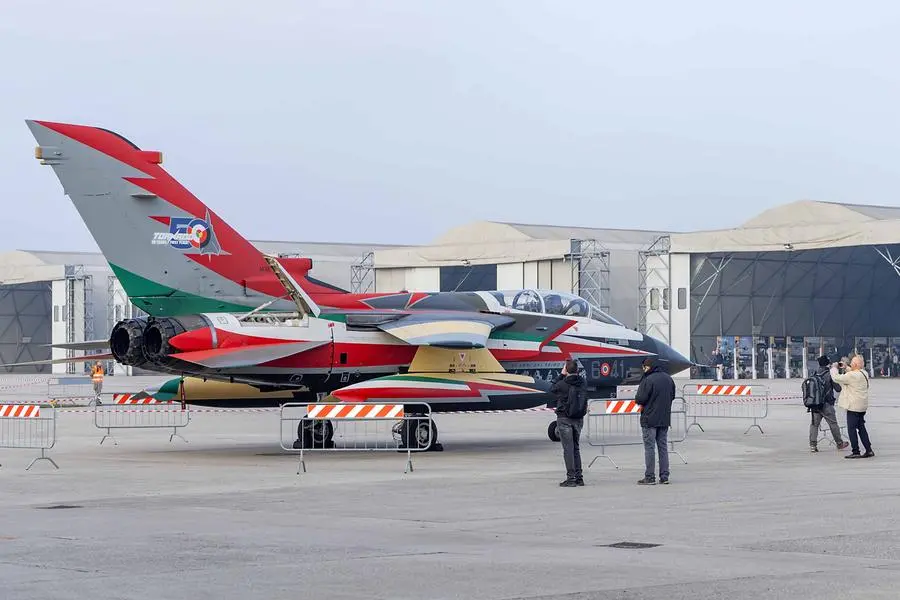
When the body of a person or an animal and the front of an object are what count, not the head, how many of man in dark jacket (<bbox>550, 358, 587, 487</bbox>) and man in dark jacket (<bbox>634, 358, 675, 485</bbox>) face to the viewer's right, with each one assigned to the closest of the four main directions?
0

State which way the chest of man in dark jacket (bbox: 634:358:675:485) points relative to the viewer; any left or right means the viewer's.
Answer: facing away from the viewer and to the left of the viewer

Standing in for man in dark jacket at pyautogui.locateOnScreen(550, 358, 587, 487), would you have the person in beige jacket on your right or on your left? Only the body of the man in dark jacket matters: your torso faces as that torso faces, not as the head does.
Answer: on your right

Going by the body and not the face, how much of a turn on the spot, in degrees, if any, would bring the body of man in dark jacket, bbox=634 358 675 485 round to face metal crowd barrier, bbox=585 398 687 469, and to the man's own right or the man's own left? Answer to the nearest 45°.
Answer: approximately 45° to the man's own right

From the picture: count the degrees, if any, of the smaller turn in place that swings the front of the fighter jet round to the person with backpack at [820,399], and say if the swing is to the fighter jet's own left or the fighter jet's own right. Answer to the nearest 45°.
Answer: approximately 45° to the fighter jet's own right

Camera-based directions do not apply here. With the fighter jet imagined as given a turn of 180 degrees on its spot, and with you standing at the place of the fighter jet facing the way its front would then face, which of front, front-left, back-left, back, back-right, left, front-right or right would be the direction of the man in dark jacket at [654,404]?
left

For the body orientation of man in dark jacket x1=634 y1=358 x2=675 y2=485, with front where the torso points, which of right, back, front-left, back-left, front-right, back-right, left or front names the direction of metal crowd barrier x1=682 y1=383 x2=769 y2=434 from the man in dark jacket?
front-right

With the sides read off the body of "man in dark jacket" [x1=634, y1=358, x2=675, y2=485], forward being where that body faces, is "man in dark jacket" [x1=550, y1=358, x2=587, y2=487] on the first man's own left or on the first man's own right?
on the first man's own left

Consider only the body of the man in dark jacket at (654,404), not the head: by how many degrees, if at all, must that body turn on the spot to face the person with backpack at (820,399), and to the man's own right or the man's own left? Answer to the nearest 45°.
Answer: approximately 90° to the man's own right

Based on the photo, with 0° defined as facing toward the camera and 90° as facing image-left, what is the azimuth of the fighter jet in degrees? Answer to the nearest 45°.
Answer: approximately 225°

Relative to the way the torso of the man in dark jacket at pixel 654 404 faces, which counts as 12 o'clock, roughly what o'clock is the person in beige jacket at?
The person in beige jacket is roughly at 3 o'clock from the man in dark jacket.

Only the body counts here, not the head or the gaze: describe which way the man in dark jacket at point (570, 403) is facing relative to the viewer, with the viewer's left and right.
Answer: facing away from the viewer and to the left of the viewer

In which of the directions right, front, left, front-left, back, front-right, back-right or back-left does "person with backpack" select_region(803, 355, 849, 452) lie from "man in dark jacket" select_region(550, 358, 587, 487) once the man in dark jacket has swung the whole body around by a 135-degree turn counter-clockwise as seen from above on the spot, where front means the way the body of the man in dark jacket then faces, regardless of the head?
back-left
